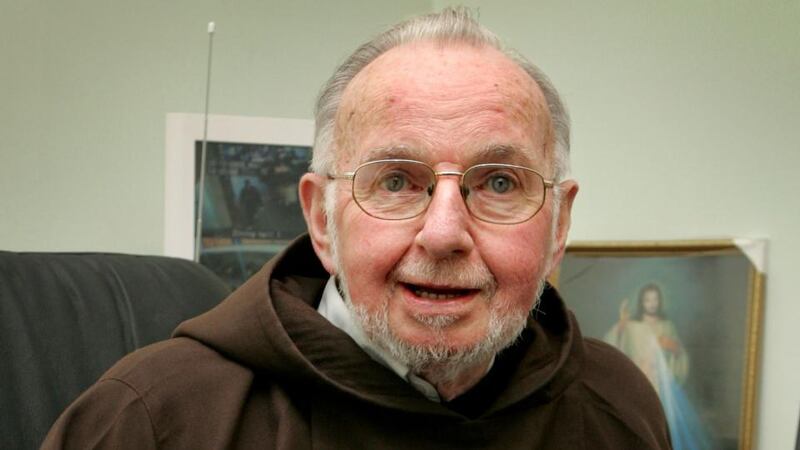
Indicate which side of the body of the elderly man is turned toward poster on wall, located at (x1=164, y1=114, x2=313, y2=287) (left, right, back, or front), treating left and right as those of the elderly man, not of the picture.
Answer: back

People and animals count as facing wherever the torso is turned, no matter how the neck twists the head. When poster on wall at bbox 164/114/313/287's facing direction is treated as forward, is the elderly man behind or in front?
in front

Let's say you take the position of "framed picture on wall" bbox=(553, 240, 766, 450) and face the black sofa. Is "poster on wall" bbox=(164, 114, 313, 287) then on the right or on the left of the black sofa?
right

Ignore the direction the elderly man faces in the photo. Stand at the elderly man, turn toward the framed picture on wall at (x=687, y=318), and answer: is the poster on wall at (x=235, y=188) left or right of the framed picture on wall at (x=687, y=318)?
left

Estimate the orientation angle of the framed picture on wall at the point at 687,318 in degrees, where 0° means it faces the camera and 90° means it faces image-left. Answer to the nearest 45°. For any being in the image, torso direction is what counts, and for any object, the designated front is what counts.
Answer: approximately 0°

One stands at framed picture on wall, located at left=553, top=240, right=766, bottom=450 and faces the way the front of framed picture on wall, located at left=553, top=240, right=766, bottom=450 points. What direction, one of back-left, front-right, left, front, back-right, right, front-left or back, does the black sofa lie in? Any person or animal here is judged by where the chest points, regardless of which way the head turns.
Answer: front-right

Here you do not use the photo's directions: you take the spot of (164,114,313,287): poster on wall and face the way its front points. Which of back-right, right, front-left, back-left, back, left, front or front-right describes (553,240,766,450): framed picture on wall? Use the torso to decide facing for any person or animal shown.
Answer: front-left

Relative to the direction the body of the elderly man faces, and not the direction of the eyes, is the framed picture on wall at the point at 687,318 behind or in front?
behind

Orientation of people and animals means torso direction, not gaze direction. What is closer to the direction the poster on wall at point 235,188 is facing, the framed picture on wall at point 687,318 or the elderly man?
the elderly man
